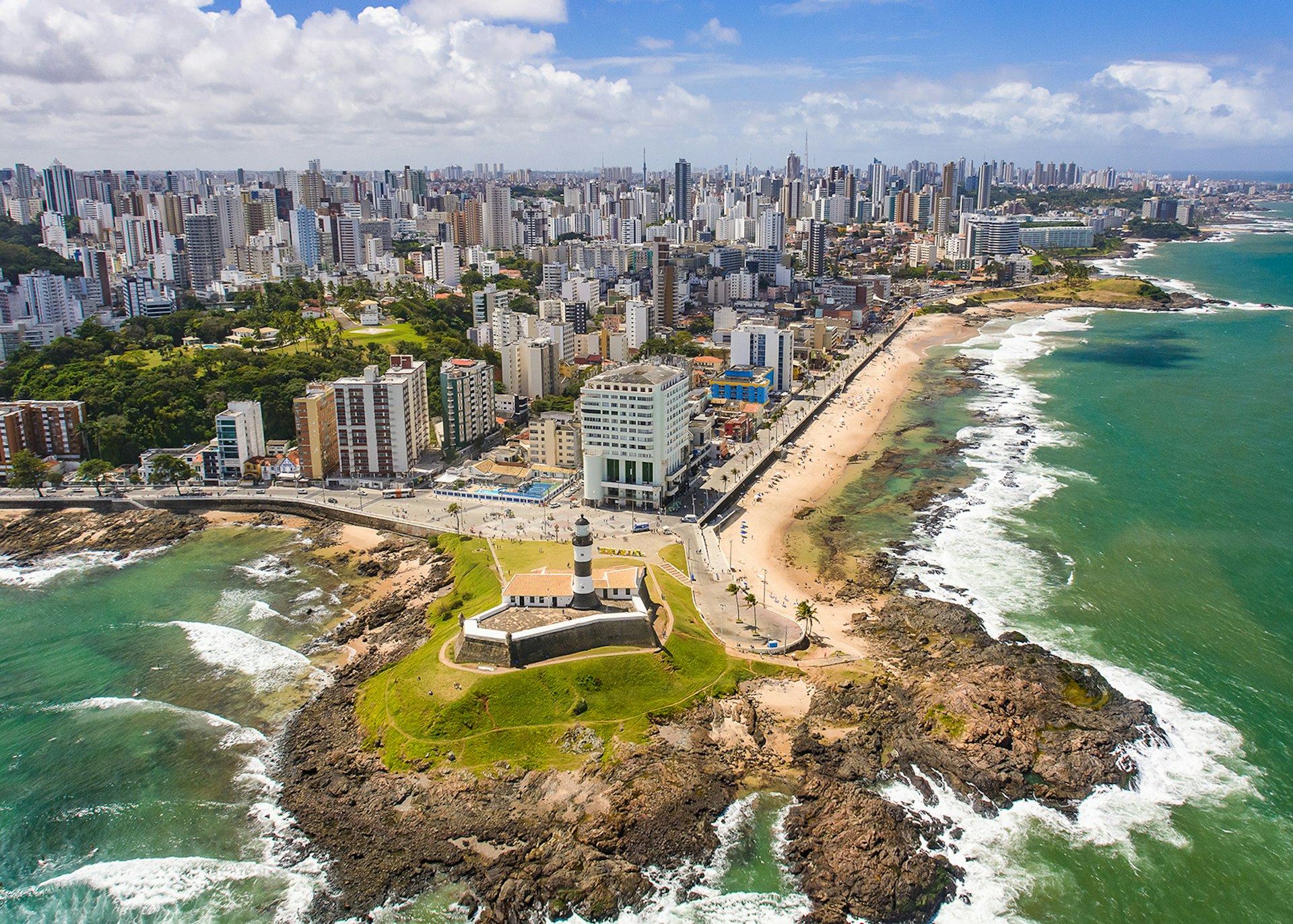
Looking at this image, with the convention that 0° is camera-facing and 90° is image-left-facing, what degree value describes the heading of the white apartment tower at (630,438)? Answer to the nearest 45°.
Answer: approximately 0°

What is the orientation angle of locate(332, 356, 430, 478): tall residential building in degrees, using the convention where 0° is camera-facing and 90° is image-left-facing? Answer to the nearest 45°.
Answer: approximately 0°

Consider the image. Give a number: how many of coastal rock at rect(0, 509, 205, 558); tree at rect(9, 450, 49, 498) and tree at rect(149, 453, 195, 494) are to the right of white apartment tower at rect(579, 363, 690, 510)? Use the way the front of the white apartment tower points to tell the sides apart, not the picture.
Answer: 3

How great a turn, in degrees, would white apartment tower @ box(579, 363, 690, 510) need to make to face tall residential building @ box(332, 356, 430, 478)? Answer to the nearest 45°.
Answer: approximately 90° to its right

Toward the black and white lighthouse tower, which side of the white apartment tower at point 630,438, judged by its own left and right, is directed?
front

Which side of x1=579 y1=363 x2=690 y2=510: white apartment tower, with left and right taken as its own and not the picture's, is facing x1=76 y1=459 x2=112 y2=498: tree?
right

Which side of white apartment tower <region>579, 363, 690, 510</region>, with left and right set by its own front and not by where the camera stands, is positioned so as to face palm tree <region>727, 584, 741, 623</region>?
front

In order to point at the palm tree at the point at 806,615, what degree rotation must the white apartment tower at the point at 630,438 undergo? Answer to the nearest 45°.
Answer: approximately 45° to its left

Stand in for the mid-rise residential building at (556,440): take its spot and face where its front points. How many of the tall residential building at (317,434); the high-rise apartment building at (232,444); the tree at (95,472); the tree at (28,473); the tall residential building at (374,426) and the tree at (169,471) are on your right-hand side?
6

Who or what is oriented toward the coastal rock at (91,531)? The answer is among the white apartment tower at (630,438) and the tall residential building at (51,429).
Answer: the tall residential building

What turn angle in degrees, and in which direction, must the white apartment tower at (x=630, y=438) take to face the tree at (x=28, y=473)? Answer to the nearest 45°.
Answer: approximately 90° to its right
